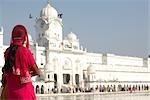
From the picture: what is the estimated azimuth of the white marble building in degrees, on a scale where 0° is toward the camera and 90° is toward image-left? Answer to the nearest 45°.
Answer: approximately 315°

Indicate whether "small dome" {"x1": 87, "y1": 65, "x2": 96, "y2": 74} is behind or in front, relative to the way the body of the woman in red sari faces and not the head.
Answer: in front

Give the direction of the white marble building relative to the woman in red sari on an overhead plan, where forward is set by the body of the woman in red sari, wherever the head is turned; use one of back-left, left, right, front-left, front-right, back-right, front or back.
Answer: front-left

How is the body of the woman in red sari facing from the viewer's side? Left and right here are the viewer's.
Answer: facing away from the viewer and to the right of the viewer

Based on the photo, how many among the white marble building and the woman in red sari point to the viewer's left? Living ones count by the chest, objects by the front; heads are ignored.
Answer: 0

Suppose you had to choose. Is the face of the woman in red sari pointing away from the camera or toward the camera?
away from the camera

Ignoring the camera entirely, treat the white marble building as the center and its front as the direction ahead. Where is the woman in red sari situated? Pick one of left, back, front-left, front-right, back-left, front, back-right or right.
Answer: front-right
